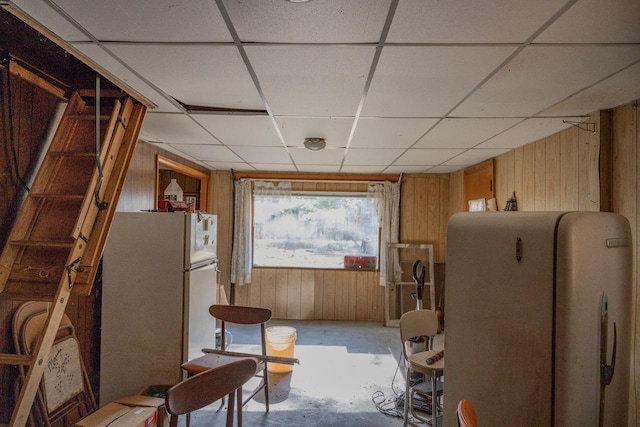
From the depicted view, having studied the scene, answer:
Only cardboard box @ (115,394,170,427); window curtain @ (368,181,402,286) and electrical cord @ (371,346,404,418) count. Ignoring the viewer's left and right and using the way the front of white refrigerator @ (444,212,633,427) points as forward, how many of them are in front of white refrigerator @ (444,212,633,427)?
0

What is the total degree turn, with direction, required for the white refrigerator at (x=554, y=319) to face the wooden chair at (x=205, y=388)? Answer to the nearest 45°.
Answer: approximately 135° to its right

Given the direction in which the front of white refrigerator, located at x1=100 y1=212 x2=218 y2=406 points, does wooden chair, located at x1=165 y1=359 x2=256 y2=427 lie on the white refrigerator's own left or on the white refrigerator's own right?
on the white refrigerator's own right

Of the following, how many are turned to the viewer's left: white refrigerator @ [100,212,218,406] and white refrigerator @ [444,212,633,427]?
0

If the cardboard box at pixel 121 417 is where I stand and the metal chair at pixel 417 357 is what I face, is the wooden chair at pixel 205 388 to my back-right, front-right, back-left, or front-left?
front-right

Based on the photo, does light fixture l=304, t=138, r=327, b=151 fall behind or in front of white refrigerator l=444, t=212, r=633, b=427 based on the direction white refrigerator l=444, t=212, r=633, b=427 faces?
behind

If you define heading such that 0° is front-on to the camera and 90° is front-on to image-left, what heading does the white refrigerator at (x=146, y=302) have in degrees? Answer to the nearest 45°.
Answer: approximately 270°

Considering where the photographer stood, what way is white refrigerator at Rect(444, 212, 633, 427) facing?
facing the viewer and to the right of the viewer

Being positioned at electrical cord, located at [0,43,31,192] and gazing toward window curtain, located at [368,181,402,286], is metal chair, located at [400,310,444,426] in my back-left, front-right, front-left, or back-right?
front-right

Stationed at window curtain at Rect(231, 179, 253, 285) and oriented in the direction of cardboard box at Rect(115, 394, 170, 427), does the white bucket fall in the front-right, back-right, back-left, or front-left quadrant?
front-left

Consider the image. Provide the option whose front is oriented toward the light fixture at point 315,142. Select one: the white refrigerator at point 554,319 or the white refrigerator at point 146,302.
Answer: the white refrigerator at point 146,302

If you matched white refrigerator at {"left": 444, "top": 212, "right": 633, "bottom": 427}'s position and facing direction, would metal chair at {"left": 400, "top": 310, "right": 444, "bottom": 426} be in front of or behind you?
behind
